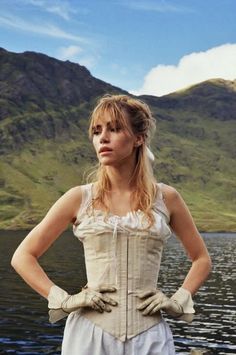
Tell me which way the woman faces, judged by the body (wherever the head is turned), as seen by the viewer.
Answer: toward the camera

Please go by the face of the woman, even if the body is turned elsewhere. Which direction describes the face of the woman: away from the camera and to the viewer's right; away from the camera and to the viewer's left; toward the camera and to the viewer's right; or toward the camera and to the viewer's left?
toward the camera and to the viewer's left
